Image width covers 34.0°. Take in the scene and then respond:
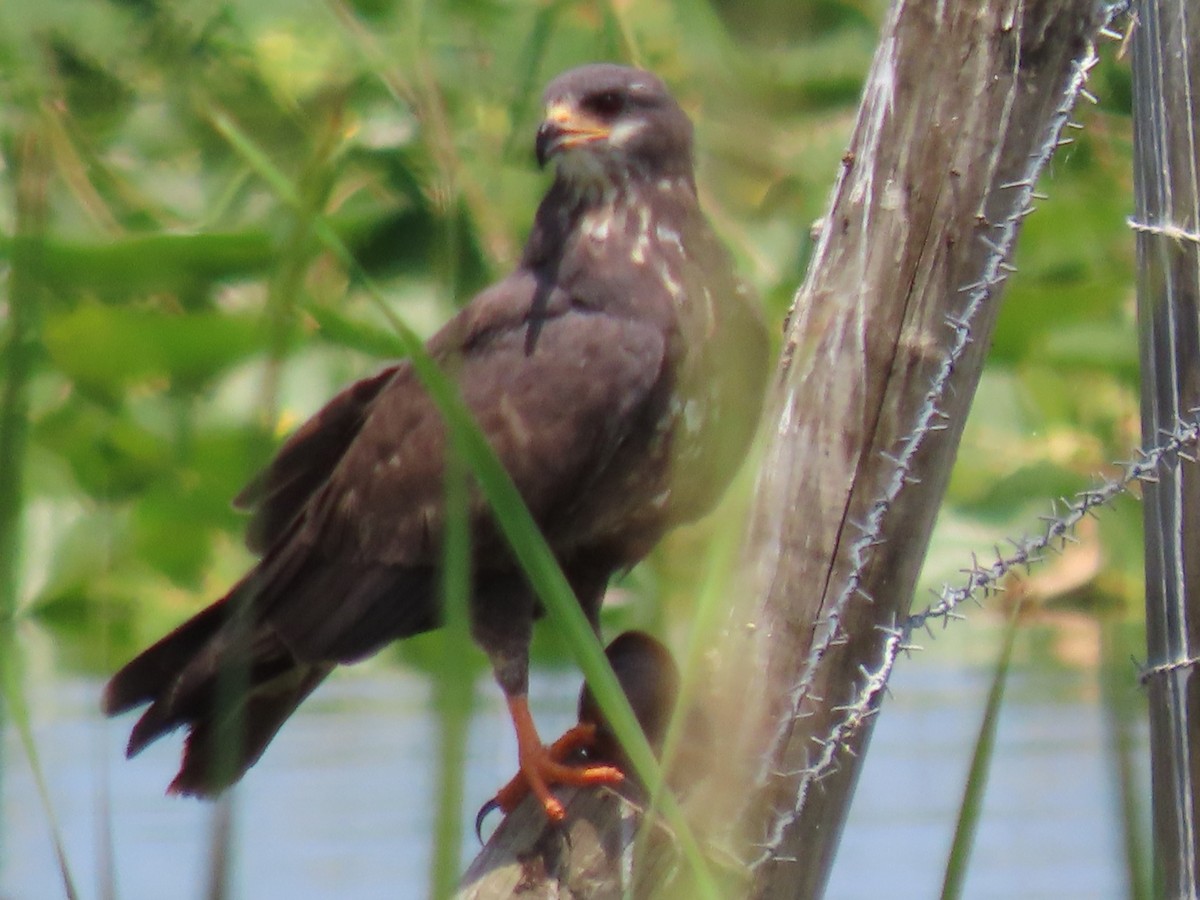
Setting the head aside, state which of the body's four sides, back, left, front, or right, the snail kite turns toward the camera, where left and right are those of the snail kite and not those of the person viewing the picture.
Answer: right

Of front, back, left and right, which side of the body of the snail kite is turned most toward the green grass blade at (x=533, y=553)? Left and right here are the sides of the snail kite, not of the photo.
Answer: right

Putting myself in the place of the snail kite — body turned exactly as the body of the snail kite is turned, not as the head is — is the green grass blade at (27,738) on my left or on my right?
on my right
